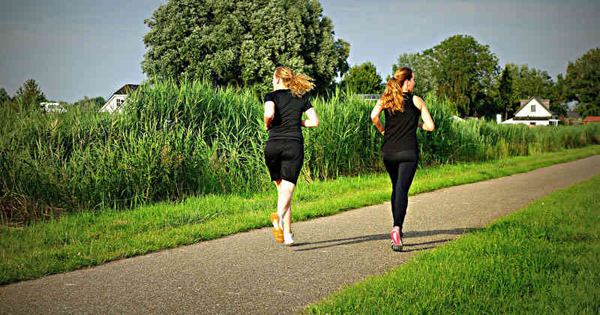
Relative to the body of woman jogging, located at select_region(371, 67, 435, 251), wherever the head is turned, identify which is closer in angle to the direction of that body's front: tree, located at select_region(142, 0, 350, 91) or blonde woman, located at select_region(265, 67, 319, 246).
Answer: the tree

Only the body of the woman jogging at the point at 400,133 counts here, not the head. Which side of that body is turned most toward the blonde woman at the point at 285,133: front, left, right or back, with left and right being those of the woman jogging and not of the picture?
left

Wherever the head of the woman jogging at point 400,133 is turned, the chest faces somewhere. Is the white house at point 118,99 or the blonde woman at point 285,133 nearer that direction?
the white house

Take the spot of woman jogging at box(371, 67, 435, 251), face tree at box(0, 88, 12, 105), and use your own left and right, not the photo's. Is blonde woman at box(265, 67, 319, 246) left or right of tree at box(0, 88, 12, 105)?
left

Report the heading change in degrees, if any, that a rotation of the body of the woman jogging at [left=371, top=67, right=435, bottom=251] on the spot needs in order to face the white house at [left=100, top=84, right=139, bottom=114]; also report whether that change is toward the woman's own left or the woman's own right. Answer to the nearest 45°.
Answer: approximately 45° to the woman's own left

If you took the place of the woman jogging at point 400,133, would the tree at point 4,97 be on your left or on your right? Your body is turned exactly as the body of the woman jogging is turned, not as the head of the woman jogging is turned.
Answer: on your left

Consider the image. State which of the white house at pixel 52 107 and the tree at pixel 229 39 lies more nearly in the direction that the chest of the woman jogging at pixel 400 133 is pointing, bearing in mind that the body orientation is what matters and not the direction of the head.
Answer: the tree

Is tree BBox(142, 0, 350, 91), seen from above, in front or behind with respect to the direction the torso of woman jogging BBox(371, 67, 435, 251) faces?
in front

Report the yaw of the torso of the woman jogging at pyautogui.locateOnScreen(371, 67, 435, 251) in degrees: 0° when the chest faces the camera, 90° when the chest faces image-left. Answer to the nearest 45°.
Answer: approximately 180°

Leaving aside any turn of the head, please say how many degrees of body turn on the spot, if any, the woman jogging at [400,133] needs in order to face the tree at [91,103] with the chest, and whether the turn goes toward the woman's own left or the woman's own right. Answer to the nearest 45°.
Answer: approximately 45° to the woman's own left
